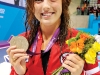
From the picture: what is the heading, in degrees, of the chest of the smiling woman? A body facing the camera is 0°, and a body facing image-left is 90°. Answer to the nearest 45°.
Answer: approximately 0°
